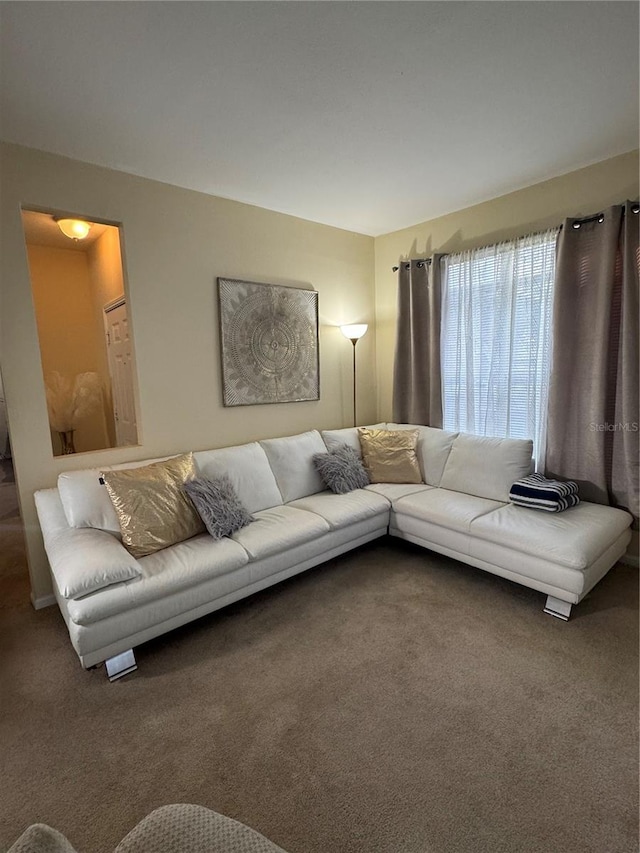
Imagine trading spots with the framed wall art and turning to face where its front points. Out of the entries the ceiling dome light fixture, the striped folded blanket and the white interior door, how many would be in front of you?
1

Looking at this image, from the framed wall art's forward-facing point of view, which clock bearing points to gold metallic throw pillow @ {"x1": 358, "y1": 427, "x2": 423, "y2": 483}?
The gold metallic throw pillow is roughly at 11 o'clock from the framed wall art.

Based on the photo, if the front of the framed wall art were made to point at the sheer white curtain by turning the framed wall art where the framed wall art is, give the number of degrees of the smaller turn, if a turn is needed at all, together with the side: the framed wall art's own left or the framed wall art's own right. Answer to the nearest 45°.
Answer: approximately 45° to the framed wall art's own left

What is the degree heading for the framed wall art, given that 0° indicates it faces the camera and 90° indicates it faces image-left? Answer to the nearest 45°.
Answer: approximately 315°

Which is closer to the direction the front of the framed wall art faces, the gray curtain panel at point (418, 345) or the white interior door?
the gray curtain panel

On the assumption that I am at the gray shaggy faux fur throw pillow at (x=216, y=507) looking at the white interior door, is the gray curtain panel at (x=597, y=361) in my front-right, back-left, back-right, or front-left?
back-right

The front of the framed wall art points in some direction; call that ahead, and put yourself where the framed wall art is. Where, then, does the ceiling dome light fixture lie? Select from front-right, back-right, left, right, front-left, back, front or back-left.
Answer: back-right

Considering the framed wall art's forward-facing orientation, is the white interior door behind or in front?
behind

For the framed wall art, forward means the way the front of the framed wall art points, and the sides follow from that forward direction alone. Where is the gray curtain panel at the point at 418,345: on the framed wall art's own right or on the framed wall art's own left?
on the framed wall art's own left

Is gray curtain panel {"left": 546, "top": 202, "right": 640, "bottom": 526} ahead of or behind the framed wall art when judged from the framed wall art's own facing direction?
ahead

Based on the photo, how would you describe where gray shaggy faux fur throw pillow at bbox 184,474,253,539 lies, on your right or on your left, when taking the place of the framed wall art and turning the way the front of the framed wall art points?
on your right
